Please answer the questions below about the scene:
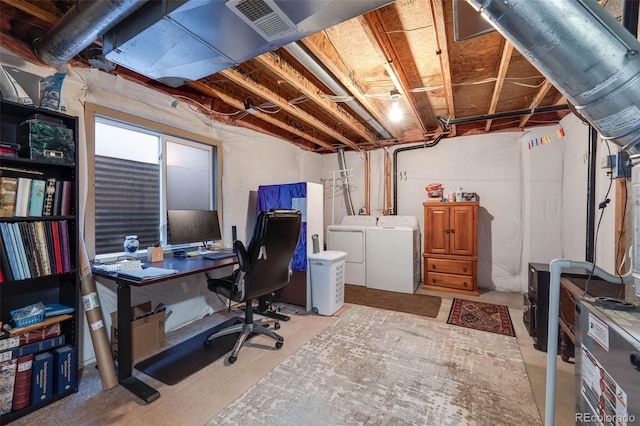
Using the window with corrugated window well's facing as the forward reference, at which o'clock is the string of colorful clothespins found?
The string of colorful clothespins is roughly at 11 o'clock from the window with corrugated window well.

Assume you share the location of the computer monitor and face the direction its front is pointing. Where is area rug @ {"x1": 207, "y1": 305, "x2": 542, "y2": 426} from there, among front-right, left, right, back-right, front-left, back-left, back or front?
front

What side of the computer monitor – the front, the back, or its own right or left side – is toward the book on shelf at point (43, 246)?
right

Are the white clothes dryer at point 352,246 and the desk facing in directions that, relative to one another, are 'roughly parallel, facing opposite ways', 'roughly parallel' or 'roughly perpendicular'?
roughly perpendicular

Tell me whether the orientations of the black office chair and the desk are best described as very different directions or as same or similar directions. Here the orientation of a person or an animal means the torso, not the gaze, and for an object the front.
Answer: very different directions

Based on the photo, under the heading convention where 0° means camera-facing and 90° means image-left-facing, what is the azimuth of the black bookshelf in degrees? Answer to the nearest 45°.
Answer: approximately 315°

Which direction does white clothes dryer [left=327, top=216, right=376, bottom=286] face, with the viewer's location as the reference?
facing the viewer

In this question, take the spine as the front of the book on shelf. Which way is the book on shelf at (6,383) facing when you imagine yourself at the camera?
facing the viewer and to the right of the viewer

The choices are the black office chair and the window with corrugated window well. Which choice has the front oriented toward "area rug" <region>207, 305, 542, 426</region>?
the window with corrugated window well

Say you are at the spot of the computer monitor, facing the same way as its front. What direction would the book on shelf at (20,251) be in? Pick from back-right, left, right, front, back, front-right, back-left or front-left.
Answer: right

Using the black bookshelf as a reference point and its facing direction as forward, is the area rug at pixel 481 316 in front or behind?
in front

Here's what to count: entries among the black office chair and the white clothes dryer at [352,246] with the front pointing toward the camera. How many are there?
1

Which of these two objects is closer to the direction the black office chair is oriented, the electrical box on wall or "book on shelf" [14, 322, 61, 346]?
the book on shelf

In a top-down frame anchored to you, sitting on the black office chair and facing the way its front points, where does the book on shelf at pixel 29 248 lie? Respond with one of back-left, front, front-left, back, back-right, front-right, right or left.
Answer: front-left

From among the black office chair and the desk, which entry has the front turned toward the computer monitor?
the black office chair

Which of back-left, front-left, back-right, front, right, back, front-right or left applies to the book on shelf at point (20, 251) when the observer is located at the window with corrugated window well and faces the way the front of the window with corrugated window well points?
right

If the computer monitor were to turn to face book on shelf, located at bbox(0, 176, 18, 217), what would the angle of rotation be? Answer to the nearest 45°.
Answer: approximately 90° to its right

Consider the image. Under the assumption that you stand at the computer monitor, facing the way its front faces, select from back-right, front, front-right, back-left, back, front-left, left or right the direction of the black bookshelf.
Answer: right

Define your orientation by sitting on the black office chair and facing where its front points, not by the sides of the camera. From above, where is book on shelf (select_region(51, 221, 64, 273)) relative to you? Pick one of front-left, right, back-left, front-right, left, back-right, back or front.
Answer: front-left
